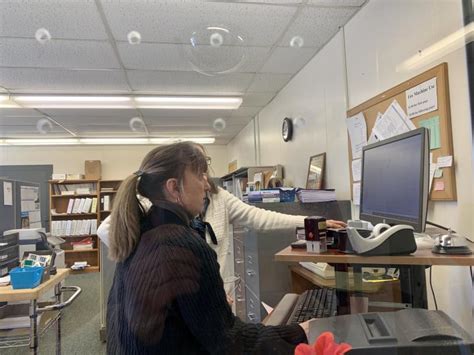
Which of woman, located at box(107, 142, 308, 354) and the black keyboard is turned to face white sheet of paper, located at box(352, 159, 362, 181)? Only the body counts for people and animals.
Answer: the woman

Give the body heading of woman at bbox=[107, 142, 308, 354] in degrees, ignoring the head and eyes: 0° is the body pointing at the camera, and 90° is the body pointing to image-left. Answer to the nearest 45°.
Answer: approximately 225°

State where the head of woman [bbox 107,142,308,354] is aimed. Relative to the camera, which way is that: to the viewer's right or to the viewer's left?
to the viewer's right

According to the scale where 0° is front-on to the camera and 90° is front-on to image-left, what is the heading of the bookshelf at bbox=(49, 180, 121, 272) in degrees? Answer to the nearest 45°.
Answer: approximately 0°

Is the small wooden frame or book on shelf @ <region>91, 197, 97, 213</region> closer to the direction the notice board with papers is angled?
the book on shelf

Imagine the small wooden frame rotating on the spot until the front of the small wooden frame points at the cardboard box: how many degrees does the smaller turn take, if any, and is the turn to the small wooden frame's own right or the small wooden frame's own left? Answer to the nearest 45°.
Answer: approximately 90° to the small wooden frame's own right

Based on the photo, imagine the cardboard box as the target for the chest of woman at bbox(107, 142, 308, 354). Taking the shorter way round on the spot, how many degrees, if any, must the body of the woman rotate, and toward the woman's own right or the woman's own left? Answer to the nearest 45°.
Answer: approximately 90° to the woman's own left

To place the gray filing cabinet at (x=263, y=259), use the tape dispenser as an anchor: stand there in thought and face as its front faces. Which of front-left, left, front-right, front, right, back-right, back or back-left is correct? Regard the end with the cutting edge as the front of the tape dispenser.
front-right
